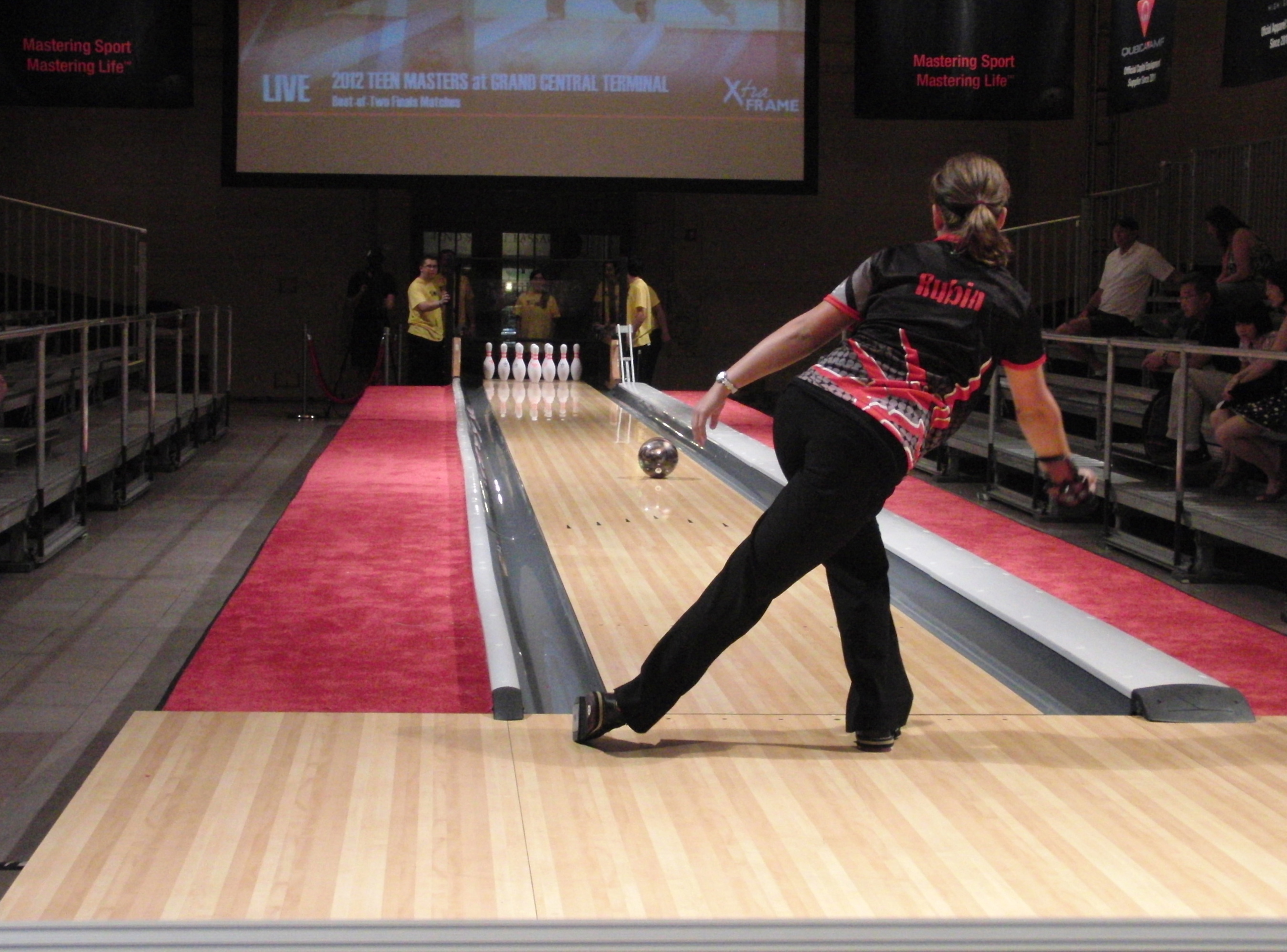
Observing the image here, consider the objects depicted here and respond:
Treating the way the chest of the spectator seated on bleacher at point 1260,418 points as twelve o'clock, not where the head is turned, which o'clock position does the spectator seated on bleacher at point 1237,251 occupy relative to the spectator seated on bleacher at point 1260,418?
the spectator seated on bleacher at point 1237,251 is roughly at 3 o'clock from the spectator seated on bleacher at point 1260,418.

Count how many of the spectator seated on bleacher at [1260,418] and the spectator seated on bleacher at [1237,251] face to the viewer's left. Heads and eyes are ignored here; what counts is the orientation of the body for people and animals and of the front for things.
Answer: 2

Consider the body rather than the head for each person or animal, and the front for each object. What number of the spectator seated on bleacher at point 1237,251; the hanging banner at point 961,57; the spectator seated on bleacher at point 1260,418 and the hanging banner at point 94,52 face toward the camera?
2

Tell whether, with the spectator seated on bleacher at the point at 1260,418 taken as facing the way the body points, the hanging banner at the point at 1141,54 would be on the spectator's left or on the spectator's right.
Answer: on the spectator's right

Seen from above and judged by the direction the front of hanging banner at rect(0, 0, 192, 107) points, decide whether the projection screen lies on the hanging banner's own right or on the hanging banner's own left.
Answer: on the hanging banner's own left

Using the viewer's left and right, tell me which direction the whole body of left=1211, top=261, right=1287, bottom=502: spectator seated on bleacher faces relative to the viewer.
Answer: facing to the left of the viewer

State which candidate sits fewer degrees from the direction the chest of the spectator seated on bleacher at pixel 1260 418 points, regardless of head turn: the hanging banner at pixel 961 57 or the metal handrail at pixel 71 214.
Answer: the metal handrail
